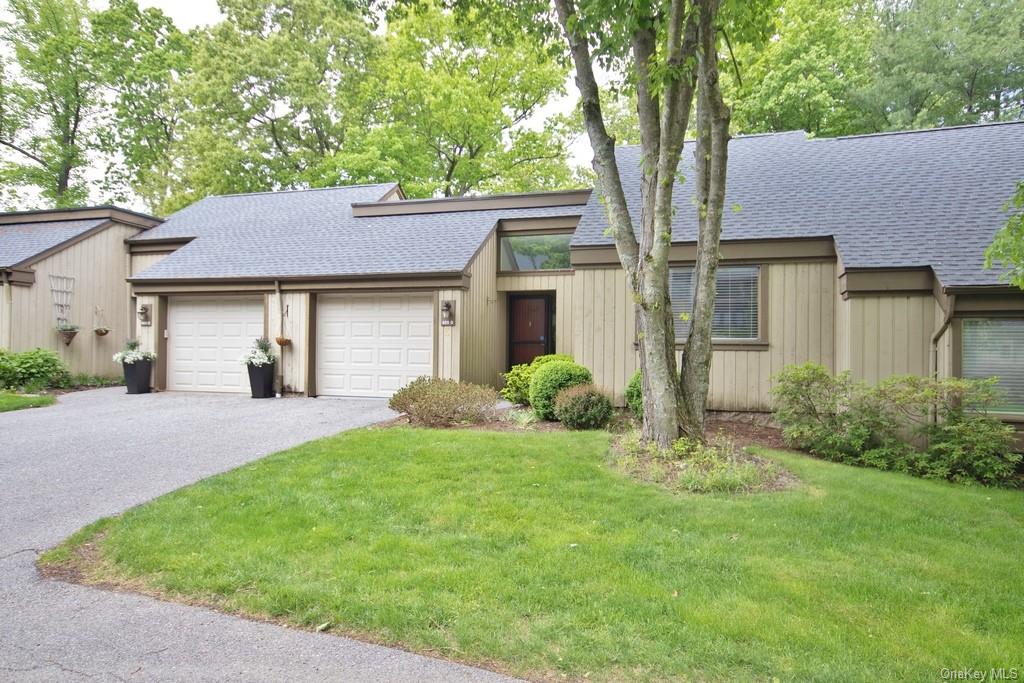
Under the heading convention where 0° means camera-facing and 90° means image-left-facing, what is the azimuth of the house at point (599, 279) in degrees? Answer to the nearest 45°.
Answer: approximately 0°

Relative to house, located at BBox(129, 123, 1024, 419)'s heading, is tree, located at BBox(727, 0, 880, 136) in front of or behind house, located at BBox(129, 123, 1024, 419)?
behind

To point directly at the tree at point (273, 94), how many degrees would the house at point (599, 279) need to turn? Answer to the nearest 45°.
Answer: approximately 135° to its right

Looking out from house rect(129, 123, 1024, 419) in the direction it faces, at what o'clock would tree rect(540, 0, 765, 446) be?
The tree is roughly at 12 o'clock from the house.

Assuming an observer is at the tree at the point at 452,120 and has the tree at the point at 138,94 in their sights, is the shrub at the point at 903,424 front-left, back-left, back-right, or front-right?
back-left

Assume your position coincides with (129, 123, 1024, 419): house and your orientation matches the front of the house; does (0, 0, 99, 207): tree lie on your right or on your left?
on your right

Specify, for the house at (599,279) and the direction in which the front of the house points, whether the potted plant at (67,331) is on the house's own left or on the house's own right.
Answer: on the house's own right

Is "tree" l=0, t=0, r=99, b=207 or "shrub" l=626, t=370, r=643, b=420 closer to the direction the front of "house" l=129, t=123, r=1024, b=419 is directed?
the shrub

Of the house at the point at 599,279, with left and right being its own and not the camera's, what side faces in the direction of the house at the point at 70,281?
right

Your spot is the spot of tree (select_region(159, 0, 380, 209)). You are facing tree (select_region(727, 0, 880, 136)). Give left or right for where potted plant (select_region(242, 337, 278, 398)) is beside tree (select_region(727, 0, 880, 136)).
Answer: right
